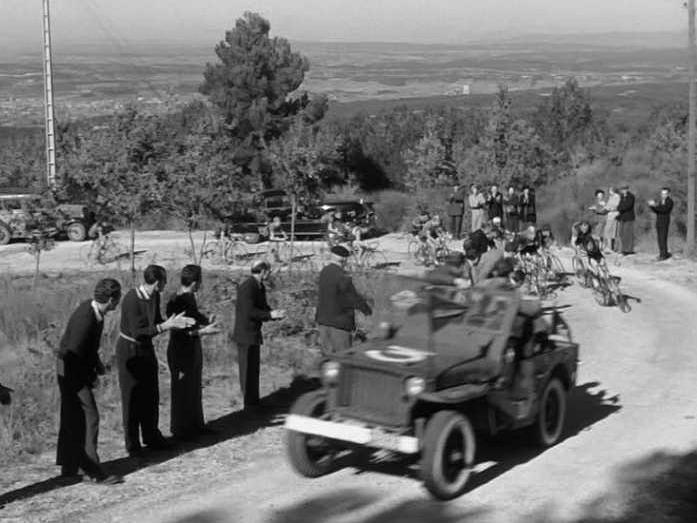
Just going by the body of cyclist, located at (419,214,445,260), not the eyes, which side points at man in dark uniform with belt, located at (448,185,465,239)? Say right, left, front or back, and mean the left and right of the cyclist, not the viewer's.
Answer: left

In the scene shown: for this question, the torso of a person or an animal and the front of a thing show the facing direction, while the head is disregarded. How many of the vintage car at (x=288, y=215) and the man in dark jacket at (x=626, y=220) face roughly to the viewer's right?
1

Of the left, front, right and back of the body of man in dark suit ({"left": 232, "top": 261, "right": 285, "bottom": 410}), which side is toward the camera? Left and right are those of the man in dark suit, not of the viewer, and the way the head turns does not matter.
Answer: right

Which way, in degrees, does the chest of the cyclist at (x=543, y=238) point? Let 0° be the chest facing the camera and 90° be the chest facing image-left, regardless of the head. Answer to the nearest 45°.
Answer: approximately 315°

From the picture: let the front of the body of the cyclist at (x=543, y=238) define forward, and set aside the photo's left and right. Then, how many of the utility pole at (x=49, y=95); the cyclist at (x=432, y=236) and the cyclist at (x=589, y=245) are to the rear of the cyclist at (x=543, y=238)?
2

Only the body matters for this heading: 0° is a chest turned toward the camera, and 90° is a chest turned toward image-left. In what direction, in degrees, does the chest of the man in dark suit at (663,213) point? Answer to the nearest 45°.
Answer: approximately 45°

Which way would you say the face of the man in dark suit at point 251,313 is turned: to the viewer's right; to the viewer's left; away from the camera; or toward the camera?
to the viewer's right

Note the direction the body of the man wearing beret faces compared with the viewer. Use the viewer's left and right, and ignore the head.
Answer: facing away from the viewer and to the right of the viewer

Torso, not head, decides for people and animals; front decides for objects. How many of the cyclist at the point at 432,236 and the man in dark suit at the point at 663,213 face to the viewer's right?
1

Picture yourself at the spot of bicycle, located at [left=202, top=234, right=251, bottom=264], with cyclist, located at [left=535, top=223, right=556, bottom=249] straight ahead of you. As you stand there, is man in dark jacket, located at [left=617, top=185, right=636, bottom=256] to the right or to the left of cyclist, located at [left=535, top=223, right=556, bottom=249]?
left

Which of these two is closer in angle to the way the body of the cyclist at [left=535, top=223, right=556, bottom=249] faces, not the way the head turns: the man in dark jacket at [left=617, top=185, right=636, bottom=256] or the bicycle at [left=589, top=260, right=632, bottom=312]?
the bicycle
